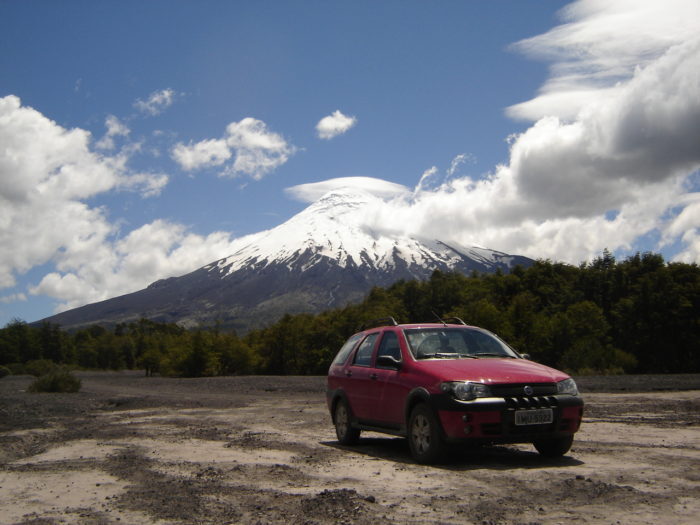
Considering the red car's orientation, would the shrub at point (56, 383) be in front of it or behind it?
behind

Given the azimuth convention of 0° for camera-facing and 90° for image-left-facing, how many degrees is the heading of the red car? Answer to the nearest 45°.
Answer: approximately 315°
